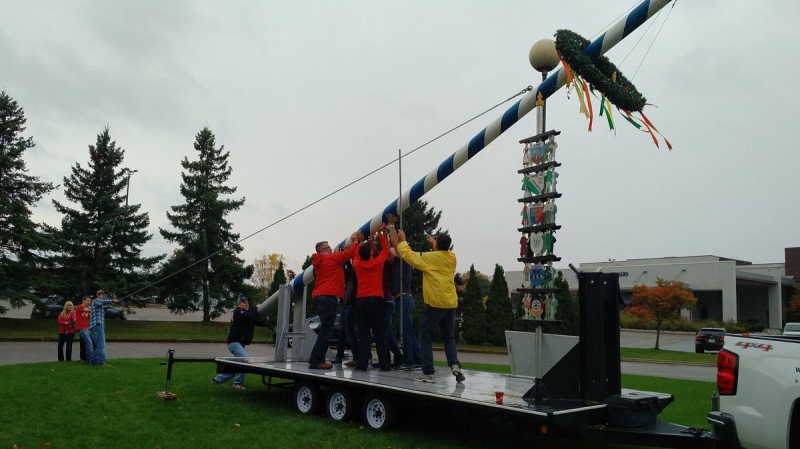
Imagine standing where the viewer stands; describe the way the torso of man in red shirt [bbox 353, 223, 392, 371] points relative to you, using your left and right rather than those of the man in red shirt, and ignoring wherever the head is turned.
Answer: facing away from the viewer

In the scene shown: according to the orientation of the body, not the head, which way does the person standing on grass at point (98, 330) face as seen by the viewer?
to the viewer's right

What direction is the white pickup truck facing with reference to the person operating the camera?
facing to the right of the viewer

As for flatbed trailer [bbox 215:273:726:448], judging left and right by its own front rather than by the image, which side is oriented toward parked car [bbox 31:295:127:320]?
back

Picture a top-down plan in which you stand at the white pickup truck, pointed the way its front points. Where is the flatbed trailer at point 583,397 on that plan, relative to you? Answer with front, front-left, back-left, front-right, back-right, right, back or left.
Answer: back-left

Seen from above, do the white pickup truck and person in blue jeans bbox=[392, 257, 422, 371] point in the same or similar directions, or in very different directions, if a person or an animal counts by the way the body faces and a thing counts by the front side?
very different directions

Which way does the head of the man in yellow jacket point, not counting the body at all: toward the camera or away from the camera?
away from the camera
